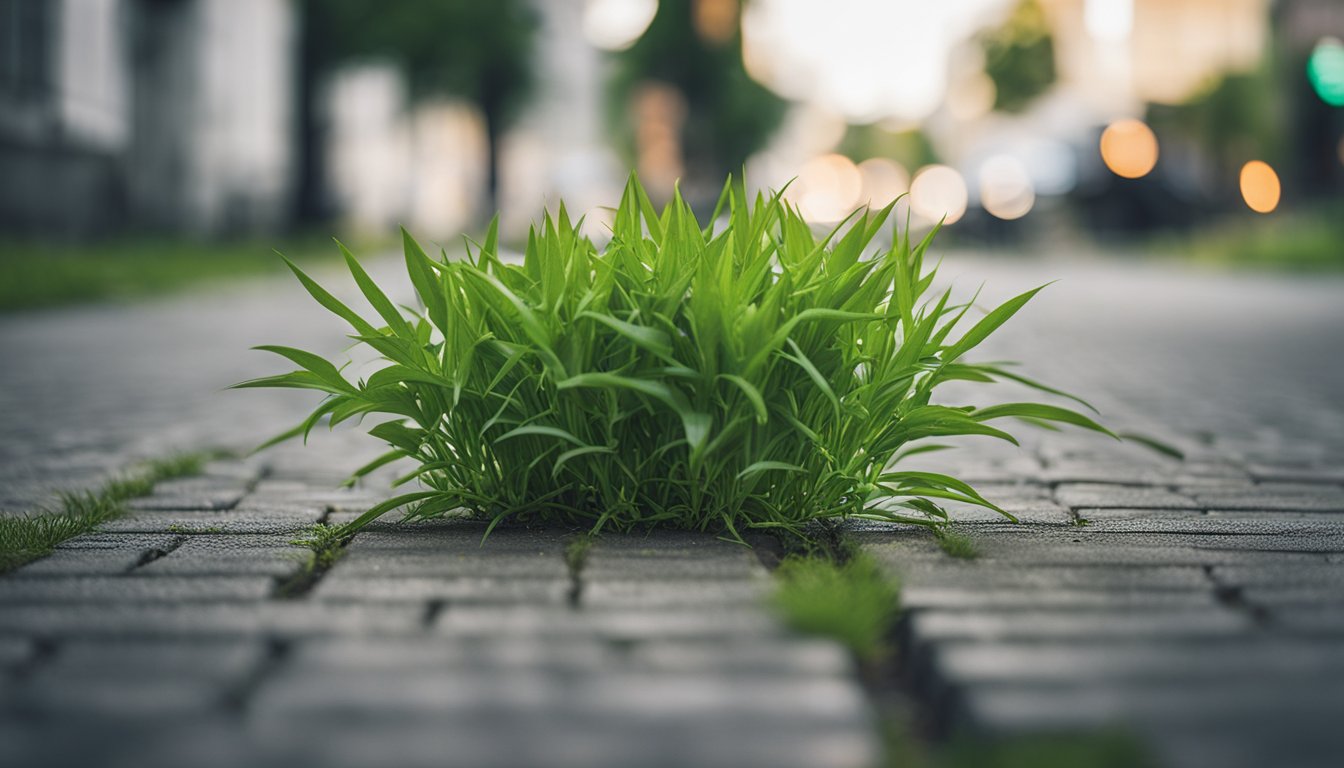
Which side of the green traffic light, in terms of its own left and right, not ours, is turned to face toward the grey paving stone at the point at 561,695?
front

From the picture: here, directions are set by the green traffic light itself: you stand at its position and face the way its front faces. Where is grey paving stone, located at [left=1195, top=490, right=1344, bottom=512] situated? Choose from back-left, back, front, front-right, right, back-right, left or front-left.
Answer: front

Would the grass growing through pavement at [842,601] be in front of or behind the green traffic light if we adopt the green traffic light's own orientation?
in front

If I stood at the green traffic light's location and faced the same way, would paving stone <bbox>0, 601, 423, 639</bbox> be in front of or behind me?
in front

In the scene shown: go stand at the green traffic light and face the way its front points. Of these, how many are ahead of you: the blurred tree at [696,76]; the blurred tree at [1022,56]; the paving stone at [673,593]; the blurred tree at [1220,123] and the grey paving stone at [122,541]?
2

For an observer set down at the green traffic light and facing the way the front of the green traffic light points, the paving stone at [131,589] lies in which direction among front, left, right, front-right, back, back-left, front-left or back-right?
front

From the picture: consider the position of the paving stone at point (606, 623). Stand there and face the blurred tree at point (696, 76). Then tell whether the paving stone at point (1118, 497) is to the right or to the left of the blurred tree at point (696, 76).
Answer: right

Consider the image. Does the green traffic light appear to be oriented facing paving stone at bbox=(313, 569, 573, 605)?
yes

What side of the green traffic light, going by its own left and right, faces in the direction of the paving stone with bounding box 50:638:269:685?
front

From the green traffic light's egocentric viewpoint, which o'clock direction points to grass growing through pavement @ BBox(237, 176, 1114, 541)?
The grass growing through pavement is roughly at 12 o'clock from the green traffic light.

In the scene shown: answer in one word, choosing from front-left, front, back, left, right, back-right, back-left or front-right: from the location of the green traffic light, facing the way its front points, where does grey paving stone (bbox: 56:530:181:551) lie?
front

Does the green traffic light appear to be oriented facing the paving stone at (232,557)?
yes

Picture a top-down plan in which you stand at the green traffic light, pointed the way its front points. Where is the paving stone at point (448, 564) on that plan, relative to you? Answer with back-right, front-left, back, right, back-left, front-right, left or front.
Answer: front

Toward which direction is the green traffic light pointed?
toward the camera

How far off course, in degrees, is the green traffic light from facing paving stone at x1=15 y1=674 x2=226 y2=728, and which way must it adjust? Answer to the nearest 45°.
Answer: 0° — it already faces it

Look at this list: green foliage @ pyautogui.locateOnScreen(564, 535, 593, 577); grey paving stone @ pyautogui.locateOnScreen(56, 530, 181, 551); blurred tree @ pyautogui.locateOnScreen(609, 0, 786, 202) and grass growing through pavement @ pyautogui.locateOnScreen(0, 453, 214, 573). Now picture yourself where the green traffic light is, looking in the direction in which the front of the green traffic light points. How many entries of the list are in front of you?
3

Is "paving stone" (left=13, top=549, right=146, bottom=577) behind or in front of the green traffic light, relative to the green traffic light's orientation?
in front
